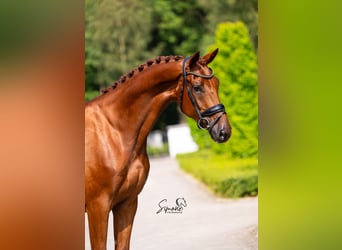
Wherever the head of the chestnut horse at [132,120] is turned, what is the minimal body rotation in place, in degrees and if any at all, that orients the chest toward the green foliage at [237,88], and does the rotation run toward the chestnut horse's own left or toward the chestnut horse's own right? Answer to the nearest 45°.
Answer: approximately 90° to the chestnut horse's own left

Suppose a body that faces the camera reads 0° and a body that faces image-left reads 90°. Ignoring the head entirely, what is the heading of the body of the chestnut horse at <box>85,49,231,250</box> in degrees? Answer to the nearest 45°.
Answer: approximately 315°

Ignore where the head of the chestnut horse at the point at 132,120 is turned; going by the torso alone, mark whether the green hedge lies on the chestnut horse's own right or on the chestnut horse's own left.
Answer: on the chestnut horse's own left

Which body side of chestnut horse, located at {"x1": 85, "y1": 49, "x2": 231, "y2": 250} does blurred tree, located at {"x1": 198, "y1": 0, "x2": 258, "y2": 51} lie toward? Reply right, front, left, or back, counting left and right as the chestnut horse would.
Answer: left

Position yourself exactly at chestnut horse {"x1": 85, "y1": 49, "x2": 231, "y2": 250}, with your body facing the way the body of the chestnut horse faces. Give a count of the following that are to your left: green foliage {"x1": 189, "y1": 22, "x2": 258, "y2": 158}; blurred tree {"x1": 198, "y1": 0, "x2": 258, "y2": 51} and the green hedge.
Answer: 3
